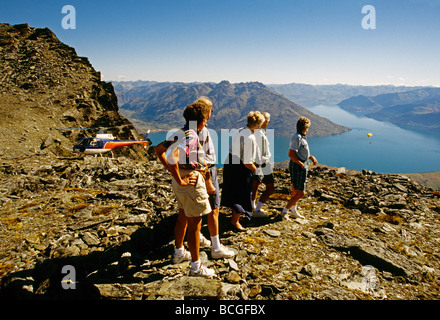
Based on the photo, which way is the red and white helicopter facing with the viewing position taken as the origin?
facing to the left of the viewer

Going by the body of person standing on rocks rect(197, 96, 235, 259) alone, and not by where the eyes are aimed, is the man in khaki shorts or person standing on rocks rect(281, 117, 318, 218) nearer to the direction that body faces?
the person standing on rocks

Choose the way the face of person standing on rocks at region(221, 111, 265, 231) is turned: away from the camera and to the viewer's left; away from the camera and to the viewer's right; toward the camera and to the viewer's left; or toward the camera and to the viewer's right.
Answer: away from the camera and to the viewer's right

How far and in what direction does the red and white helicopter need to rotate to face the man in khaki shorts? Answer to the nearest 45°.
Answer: approximately 90° to its left
